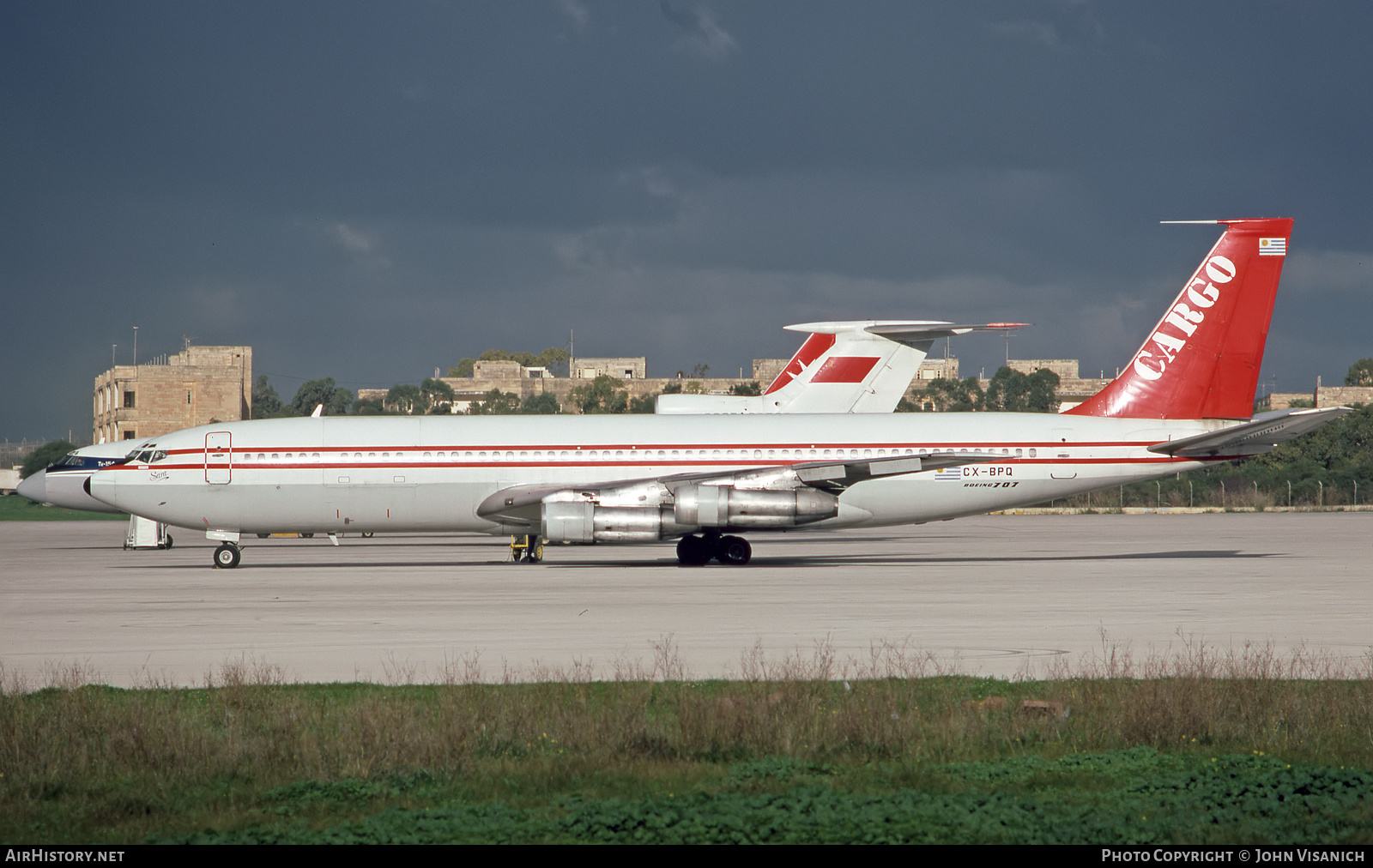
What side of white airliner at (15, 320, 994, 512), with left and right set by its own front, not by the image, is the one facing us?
left

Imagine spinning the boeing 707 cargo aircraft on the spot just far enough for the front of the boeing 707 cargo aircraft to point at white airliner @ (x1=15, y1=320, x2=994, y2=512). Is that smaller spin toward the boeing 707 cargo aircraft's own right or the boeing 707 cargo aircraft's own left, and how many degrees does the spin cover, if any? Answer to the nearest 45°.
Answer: approximately 90° to the boeing 707 cargo aircraft's own right

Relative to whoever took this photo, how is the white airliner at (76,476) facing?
facing to the left of the viewer

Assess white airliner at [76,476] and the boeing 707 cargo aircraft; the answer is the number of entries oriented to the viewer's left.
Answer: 2

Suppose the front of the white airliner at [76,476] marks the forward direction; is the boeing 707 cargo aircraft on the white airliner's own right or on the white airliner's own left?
on the white airliner's own left

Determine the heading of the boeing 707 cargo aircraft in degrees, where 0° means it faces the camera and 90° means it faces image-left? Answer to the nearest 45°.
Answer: approximately 90°
